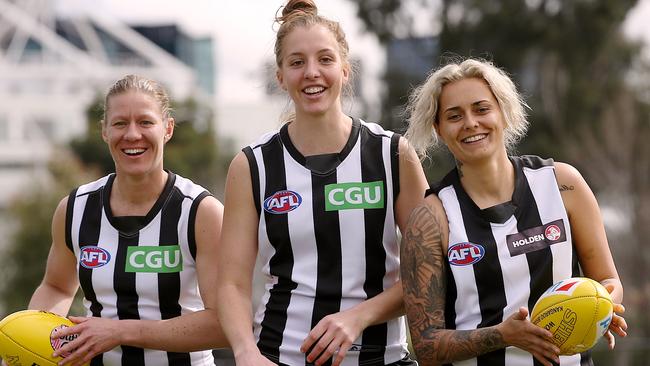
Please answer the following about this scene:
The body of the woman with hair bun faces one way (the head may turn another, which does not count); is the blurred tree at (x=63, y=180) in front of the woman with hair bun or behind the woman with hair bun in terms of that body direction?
behind

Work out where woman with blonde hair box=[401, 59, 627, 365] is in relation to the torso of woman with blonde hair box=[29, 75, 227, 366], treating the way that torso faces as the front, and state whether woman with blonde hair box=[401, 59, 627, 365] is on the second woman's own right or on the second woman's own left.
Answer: on the second woman's own left

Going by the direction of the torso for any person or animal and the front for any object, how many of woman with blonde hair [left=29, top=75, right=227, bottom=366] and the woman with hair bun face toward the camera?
2

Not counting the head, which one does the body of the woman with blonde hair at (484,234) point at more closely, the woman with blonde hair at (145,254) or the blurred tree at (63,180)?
the woman with blonde hair

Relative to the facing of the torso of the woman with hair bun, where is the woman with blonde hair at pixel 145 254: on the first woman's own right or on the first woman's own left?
on the first woman's own right

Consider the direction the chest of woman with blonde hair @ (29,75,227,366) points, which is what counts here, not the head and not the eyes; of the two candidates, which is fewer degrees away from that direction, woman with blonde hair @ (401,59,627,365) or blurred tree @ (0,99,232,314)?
the woman with blonde hair

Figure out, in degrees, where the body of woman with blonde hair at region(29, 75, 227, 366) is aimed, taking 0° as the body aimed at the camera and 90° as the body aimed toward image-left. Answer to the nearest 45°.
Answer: approximately 0°

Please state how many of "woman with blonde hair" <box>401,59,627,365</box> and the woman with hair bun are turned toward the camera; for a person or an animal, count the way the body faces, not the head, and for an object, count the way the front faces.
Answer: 2

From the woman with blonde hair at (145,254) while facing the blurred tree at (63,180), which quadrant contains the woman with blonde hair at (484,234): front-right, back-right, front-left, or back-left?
back-right
